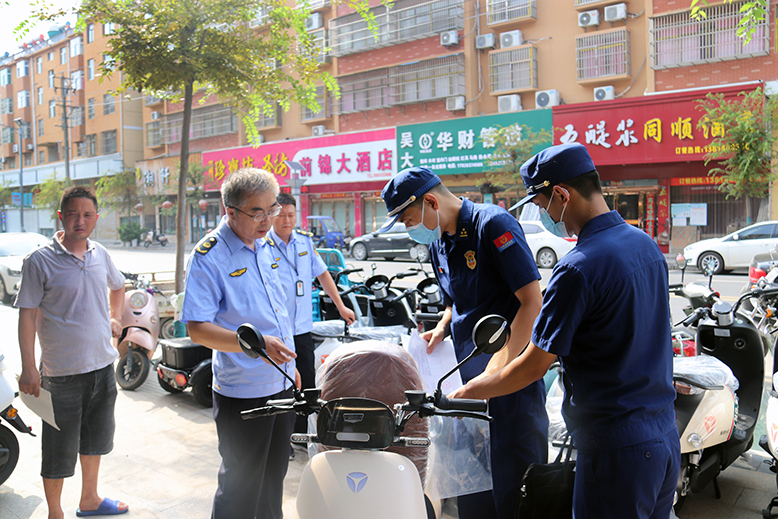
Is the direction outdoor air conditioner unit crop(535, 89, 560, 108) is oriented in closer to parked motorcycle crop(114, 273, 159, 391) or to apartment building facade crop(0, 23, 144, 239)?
the parked motorcycle

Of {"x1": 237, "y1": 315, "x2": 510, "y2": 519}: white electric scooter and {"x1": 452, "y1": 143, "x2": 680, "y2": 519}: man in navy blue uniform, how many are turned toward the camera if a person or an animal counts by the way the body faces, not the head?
1

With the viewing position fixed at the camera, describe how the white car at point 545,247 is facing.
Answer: facing to the left of the viewer

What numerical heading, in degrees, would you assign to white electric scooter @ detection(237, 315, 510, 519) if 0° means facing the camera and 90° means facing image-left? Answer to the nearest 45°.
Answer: approximately 0°

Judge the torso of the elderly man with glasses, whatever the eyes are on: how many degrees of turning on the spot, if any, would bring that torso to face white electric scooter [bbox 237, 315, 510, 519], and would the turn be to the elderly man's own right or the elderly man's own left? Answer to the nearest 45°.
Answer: approximately 45° to the elderly man's own right
